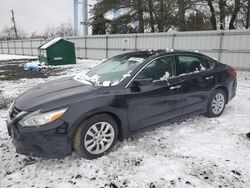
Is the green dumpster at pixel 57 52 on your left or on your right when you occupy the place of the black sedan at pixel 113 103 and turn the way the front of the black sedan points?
on your right

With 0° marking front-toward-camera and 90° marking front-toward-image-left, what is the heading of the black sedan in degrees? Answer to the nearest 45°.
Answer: approximately 45°

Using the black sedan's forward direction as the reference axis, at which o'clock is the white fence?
The white fence is roughly at 5 o'clock from the black sedan.
